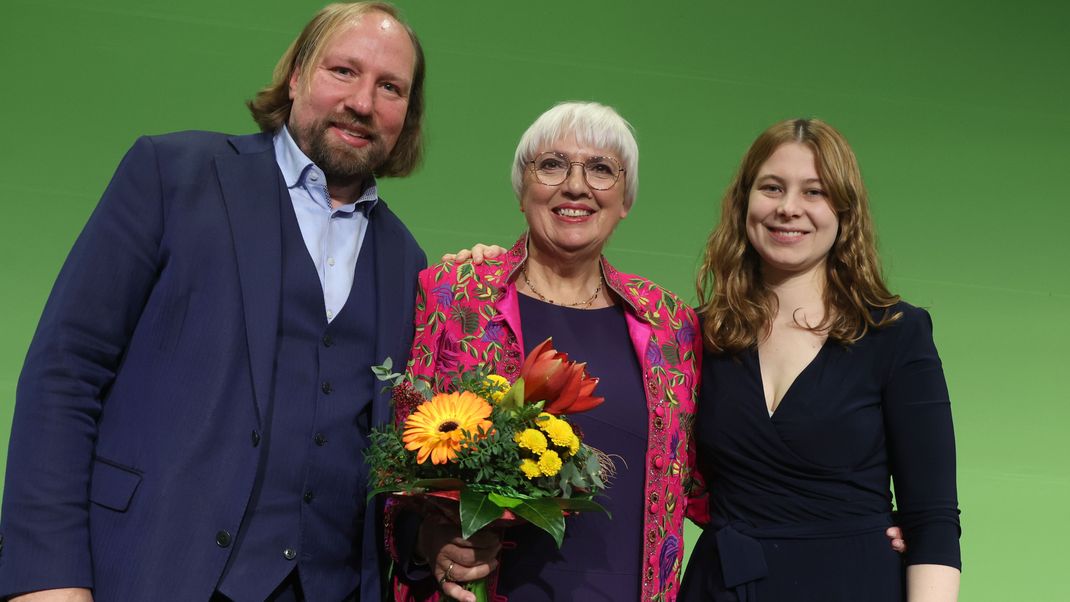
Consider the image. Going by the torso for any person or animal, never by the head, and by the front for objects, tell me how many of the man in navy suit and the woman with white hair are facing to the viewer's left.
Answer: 0

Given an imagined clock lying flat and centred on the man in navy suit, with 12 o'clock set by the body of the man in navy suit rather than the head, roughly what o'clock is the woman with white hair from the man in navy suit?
The woman with white hair is roughly at 10 o'clock from the man in navy suit.

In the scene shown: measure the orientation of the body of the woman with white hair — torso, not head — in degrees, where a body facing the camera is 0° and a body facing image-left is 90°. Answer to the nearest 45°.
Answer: approximately 0°

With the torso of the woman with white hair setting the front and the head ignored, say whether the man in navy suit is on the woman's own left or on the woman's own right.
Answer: on the woman's own right
